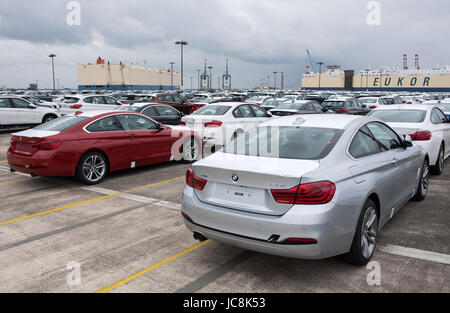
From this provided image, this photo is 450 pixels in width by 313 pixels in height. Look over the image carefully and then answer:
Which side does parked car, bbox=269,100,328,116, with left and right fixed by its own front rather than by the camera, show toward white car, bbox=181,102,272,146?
back

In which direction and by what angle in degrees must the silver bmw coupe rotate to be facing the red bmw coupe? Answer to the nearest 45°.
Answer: approximately 90° to its left

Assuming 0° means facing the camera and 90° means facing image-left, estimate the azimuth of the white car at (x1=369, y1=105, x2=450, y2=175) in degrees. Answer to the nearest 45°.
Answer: approximately 225°

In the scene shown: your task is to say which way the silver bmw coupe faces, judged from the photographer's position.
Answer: facing away from the viewer and to the right of the viewer

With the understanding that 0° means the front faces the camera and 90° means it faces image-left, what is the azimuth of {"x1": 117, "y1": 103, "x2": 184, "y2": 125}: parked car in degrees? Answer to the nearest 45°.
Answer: approximately 225°

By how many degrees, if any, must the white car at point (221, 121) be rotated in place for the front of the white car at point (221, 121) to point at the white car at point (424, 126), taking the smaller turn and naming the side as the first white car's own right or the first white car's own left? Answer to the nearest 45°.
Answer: approximately 90° to the first white car's own right

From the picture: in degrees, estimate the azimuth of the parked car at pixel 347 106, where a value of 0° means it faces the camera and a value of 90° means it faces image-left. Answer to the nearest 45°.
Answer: approximately 225°

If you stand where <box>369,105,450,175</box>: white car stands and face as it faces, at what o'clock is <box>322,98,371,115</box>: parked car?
The parked car is roughly at 10 o'clock from the white car.

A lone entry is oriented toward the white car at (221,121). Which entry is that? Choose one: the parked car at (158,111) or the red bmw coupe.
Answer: the red bmw coupe

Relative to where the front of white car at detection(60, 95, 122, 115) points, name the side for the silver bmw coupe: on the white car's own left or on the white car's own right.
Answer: on the white car's own right

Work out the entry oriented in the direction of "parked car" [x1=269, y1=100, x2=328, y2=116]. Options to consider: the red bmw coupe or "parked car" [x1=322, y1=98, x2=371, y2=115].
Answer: the red bmw coupe

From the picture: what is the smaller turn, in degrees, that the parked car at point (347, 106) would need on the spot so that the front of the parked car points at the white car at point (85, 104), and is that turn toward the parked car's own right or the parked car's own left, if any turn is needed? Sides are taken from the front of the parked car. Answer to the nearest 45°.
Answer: approximately 135° to the parked car's own left
